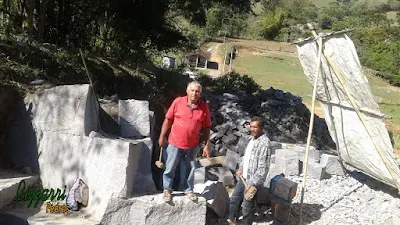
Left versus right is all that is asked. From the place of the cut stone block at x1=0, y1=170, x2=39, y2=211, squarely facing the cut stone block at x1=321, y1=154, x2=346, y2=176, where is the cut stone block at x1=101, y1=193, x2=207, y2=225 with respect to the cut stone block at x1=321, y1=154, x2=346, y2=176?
right

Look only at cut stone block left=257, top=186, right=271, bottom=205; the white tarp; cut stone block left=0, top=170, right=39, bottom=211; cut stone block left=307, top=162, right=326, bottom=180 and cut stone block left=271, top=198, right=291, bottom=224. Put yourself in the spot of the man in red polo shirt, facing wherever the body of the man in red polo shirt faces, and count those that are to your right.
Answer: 1

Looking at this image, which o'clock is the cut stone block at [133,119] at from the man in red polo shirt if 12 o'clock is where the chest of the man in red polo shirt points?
The cut stone block is roughly at 5 o'clock from the man in red polo shirt.

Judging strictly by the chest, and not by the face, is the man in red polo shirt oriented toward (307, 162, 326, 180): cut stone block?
no

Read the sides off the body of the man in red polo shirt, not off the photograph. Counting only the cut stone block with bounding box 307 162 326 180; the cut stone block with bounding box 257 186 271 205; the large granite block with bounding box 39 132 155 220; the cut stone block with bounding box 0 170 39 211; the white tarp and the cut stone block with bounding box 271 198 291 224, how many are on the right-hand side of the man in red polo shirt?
2

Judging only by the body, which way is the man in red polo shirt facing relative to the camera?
toward the camera

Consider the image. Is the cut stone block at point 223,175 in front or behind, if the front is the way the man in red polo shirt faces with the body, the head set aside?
behind

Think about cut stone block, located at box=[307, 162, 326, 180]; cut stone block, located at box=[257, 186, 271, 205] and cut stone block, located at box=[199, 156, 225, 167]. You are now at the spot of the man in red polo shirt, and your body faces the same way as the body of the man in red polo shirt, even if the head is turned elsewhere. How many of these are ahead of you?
0

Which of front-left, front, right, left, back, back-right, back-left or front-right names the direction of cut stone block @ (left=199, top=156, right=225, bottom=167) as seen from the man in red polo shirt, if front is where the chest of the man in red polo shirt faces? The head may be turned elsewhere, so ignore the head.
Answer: back

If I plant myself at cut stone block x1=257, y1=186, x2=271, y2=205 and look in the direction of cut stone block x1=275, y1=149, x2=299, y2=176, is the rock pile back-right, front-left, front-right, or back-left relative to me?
front-left

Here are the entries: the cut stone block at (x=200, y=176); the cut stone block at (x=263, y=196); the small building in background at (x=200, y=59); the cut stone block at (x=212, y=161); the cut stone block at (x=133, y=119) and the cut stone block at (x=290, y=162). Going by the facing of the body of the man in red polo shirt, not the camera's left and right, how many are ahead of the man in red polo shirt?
0

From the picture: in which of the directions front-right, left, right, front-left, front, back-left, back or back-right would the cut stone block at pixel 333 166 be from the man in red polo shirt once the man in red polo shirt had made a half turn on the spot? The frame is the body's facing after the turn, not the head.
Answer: front-right

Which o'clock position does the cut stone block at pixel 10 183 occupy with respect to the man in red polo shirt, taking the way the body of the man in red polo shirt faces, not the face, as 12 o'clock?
The cut stone block is roughly at 3 o'clock from the man in red polo shirt.

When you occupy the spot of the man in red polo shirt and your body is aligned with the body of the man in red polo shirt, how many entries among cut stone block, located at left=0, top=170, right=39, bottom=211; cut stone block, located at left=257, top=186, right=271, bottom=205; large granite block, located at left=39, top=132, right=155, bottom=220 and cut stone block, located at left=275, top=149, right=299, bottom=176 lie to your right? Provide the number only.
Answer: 2

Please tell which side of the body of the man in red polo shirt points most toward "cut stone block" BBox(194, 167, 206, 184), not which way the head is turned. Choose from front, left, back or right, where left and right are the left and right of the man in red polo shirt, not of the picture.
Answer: back

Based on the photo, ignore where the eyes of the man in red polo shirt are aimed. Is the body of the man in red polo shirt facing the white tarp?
no

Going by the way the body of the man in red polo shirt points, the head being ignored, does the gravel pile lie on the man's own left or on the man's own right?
on the man's own left

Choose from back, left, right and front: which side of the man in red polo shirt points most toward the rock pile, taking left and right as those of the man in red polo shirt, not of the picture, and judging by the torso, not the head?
back

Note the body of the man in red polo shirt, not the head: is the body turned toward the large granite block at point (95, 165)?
no

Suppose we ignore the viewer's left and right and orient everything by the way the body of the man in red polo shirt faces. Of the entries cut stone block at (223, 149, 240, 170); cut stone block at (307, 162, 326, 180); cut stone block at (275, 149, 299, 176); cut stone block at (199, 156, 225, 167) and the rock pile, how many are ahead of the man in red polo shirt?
0
